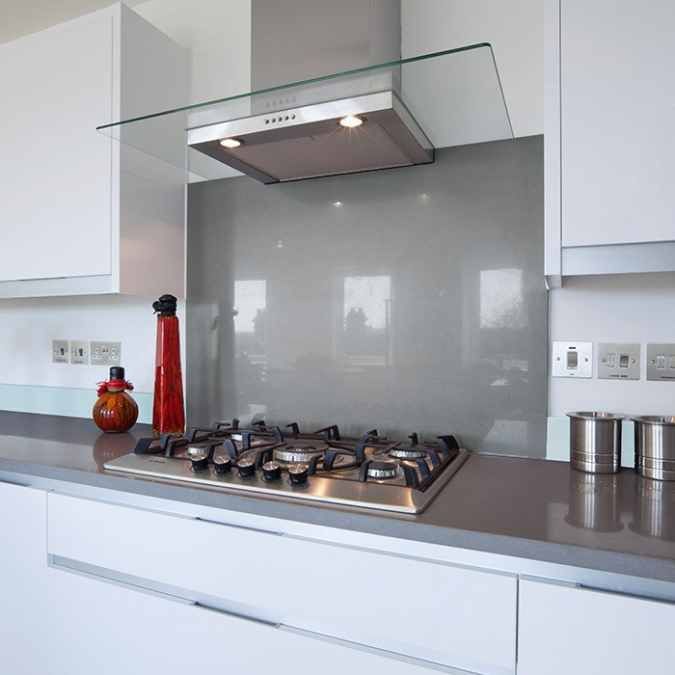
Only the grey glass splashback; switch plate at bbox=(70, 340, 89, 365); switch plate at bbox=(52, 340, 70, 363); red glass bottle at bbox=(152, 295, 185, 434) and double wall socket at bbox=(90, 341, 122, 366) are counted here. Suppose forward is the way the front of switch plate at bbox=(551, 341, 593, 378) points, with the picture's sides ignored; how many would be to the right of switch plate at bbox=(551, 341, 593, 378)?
5

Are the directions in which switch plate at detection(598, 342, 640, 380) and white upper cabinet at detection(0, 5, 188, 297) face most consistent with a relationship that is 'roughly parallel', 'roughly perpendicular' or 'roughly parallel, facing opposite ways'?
roughly parallel

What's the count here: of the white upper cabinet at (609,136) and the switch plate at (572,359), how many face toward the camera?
2

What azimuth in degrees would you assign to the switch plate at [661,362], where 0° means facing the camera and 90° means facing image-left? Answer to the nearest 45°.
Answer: approximately 0°

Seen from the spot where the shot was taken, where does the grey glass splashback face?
facing the viewer and to the left of the viewer

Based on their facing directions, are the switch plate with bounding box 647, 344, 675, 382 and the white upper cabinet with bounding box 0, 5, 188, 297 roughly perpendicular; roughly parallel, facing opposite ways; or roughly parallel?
roughly parallel

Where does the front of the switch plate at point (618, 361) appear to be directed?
toward the camera

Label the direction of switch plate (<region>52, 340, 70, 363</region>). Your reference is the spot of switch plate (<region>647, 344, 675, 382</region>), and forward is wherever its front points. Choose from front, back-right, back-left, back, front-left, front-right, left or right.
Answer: right

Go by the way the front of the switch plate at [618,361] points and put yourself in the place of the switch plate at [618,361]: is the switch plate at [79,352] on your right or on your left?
on your right
